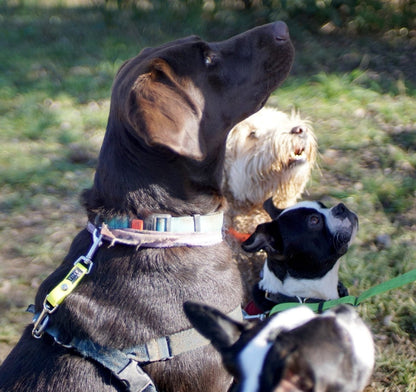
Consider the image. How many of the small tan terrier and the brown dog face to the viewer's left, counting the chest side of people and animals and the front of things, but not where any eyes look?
0

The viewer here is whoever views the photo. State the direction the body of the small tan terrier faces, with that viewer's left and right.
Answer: facing the viewer and to the right of the viewer

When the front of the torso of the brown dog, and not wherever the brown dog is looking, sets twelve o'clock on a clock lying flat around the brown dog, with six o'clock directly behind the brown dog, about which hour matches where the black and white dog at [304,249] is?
The black and white dog is roughly at 11 o'clock from the brown dog.

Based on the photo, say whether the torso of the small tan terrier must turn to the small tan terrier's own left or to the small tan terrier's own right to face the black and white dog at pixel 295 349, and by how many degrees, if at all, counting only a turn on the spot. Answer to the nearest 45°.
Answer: approximately 45° to the small tan terrier's own right

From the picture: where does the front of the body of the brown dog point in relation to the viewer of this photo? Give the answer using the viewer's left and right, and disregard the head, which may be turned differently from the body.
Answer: facing to the right of the viewer

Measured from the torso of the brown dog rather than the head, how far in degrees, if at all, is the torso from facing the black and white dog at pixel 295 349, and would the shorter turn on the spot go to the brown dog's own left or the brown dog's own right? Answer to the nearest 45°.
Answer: approximately 45° to the brown dog's own right

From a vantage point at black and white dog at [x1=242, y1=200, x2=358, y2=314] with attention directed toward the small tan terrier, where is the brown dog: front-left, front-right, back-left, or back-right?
back-left
